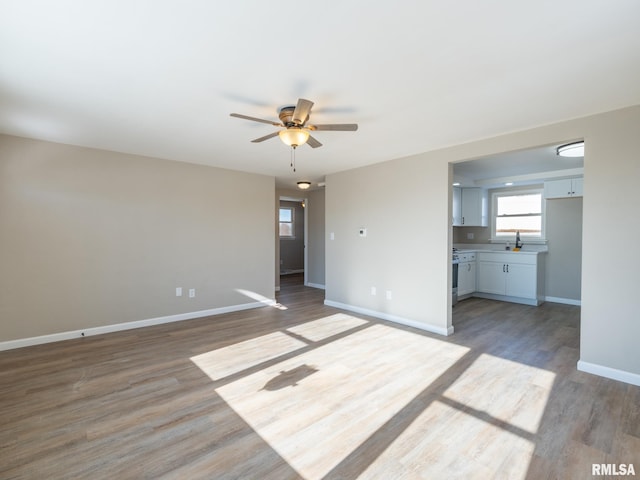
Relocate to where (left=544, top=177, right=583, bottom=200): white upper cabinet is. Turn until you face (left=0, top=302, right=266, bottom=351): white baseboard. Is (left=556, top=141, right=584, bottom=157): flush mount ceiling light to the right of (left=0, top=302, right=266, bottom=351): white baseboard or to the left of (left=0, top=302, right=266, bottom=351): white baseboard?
left

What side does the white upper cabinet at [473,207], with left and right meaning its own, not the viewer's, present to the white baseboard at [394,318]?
front

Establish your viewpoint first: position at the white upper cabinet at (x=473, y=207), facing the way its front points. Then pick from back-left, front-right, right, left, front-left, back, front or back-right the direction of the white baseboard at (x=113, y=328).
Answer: front-right

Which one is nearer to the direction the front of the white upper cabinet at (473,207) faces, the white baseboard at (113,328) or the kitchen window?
the white baseboard

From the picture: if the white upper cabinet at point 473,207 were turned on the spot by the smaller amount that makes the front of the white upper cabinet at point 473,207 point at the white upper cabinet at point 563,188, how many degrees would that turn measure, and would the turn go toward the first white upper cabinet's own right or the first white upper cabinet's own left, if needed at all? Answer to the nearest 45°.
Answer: approximately 90° to the first white upper cabinet's own left

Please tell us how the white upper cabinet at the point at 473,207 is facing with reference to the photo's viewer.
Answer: facing the viewer
